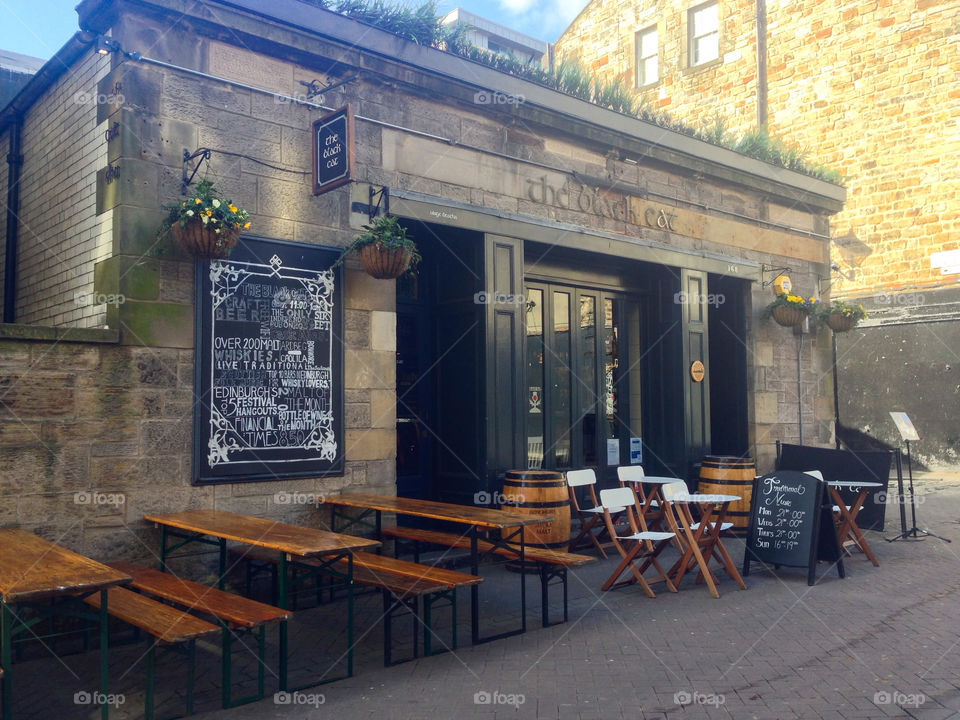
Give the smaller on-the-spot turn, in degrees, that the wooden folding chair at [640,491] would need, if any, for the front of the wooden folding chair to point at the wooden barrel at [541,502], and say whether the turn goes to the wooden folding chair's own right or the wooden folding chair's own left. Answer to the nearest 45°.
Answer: approximately 90° to the wooden folding chair's own right

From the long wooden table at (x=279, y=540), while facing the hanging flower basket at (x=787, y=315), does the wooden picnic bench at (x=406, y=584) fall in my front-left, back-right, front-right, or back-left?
front-right

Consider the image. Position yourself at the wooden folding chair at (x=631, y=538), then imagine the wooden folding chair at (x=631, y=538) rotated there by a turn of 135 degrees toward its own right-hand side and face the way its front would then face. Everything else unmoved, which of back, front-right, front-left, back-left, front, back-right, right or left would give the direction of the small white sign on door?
right

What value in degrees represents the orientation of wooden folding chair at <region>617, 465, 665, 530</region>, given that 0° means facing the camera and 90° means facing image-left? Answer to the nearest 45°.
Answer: approximately 315°

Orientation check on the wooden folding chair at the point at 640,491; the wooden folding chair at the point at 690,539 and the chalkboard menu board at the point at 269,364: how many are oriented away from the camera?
0

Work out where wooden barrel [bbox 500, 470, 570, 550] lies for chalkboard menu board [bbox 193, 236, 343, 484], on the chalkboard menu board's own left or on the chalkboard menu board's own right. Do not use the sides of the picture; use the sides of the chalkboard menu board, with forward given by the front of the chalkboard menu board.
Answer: on the chalkboard menu board's own left

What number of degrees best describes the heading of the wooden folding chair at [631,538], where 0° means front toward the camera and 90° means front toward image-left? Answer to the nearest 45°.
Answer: approximately 315°

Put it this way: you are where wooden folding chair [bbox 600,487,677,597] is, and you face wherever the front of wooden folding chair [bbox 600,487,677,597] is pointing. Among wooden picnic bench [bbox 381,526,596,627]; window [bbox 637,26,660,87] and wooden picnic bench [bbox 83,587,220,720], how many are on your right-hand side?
2

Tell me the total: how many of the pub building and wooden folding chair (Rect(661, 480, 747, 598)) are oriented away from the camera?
0

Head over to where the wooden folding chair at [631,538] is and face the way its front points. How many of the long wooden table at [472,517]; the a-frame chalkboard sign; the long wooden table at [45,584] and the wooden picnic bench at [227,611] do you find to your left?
1

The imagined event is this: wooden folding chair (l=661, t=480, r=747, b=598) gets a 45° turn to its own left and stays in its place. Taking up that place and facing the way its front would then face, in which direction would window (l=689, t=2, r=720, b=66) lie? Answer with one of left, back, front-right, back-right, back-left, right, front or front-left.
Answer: left

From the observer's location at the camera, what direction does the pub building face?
facing the viewer and to the right of the viewer

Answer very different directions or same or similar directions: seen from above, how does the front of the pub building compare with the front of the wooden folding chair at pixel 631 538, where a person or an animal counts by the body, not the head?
same or similar directions

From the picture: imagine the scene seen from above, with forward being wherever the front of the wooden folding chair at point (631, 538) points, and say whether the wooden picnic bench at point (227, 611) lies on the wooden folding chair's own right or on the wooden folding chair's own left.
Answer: on the wooden folding chair's own right
